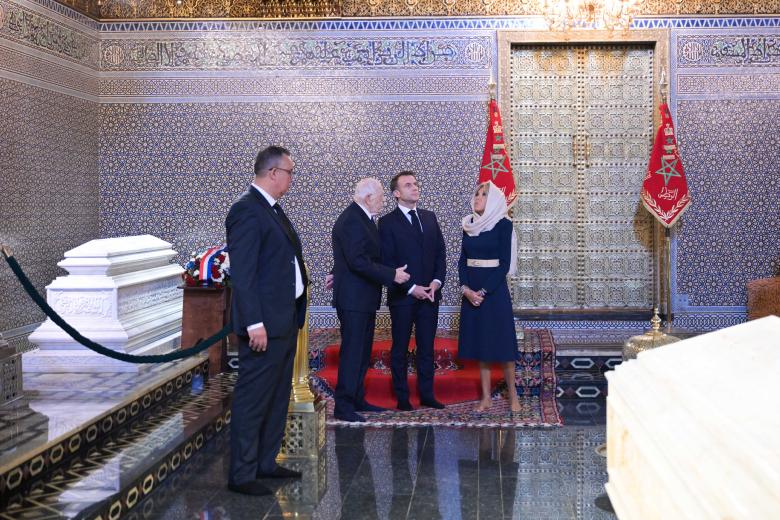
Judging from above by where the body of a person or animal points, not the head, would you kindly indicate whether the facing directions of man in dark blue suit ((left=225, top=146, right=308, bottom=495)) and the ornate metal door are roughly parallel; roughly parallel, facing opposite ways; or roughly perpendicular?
roughly perpendicular

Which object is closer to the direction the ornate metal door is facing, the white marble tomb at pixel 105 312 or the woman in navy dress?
the woman in navy dress

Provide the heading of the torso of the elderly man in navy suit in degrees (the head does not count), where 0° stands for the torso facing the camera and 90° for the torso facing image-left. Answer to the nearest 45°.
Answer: approximately 270°

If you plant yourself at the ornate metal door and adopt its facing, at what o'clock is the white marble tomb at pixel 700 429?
The white marble tomb is roughly at 12 o'clock from the ornate metal door.

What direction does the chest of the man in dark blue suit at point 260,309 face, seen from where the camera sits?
to the viewer's right

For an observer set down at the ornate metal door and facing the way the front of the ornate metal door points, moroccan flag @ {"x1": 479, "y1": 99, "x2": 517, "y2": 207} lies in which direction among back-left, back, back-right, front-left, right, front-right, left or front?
front-right

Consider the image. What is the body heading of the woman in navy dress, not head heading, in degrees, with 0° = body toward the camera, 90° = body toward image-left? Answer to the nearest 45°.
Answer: approximately 45°

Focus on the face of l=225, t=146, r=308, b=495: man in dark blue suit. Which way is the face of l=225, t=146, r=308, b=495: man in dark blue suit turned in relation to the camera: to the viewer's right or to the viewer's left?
to the viewer's right

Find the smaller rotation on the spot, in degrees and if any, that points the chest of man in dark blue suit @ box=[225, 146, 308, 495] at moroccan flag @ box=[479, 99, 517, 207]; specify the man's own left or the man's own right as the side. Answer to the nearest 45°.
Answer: approximately 45° to the man's own left

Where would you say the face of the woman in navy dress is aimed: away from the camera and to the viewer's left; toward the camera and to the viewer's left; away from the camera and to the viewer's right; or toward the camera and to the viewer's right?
toward the camera and to the viewer's left
